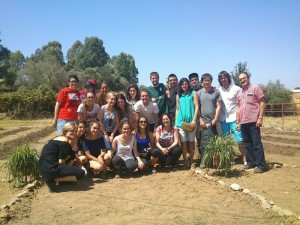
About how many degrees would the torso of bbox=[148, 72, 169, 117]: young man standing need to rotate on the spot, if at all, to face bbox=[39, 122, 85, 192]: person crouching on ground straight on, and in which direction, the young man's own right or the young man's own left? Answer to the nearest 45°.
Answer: approximately 45° to the young man's own right

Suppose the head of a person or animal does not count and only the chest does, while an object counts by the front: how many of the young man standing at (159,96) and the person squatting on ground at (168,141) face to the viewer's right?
0

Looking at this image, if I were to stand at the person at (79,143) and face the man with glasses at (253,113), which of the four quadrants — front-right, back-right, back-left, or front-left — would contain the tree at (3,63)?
back-left

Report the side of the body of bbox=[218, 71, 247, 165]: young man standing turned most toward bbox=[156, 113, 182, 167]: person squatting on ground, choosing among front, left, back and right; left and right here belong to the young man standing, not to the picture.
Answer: right

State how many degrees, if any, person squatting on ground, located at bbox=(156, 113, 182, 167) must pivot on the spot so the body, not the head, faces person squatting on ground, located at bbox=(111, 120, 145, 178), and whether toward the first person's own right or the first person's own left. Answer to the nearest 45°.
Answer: approximately 45° to the first person's own right

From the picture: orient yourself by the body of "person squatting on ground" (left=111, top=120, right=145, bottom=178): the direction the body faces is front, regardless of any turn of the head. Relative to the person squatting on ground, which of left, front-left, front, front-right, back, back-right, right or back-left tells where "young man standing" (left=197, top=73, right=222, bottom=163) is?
left

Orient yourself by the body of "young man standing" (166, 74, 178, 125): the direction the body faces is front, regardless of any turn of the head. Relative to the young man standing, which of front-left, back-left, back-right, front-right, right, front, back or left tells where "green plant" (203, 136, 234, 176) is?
front-left

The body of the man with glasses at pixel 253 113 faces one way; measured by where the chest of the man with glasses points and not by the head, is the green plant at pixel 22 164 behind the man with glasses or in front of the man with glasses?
in front

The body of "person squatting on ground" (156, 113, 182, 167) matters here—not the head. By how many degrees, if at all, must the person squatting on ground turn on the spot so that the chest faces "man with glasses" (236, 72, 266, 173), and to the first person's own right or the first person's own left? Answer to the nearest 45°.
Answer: approximately 90° to the first person's own left
